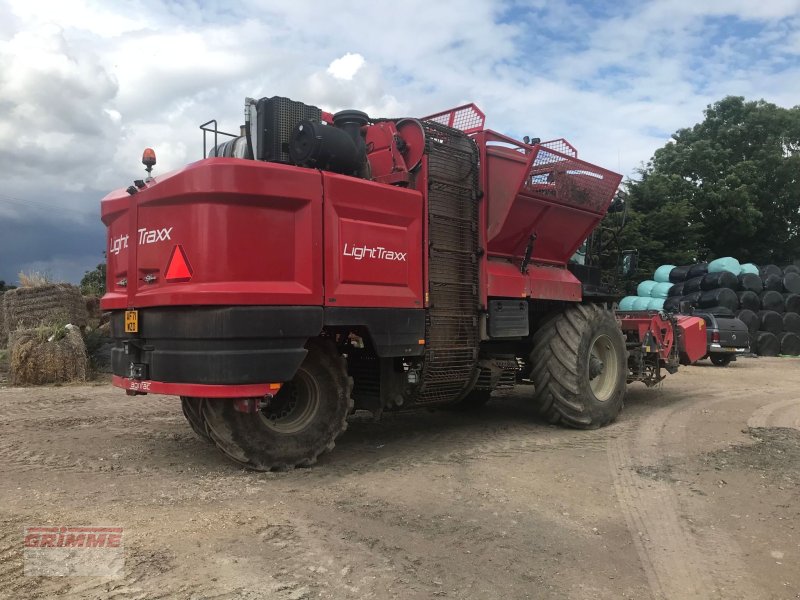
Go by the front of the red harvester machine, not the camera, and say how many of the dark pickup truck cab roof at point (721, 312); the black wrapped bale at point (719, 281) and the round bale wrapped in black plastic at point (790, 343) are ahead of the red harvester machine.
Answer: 3

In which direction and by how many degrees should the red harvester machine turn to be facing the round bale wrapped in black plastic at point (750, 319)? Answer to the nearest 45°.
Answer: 0° — it already faces it

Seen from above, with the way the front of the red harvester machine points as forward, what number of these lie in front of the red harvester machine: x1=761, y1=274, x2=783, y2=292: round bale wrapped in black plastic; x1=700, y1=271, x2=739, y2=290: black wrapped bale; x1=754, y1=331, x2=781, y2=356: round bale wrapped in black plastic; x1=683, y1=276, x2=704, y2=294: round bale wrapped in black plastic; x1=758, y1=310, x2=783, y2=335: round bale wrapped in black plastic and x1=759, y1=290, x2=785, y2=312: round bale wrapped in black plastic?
6

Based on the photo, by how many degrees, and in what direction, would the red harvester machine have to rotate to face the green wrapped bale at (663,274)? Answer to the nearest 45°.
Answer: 0° — it already faces it

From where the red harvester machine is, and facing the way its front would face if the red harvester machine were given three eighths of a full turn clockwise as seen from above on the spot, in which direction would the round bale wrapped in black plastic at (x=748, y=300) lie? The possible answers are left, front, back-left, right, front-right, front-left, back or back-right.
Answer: back-left

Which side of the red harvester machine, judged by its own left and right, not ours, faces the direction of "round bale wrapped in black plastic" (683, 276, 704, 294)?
front

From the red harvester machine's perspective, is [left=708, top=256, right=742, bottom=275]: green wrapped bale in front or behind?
in front

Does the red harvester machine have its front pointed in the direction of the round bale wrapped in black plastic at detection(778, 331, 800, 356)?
yes

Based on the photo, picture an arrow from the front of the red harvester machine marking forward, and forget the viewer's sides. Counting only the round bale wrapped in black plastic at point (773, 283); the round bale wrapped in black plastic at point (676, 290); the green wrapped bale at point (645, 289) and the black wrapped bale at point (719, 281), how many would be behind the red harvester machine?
0

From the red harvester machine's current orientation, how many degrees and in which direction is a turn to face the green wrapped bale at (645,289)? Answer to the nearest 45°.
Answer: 0° — it already faces it

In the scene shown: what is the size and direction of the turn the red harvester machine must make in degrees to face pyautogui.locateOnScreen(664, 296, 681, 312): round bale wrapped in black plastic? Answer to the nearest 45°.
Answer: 0° — it already faces it

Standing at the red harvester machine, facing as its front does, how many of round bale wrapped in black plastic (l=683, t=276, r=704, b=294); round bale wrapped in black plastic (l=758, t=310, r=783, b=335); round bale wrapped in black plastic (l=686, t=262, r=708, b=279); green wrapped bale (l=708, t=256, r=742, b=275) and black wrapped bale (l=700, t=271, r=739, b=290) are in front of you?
5

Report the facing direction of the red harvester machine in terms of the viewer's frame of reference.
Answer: facing away from the viewer and to the right of the viewer

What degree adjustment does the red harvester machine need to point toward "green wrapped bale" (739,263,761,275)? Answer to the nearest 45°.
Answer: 0° — it already faces it

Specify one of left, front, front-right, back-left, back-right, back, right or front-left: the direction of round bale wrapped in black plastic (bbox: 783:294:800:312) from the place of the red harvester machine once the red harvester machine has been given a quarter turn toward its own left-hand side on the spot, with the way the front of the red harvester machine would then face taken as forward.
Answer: right

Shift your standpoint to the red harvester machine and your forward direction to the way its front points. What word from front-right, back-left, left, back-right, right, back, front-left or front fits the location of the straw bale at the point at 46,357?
left

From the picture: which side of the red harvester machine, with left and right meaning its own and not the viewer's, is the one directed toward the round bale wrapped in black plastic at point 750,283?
front

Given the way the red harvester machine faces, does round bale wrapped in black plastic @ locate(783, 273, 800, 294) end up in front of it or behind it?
in front
